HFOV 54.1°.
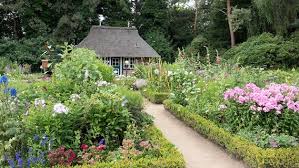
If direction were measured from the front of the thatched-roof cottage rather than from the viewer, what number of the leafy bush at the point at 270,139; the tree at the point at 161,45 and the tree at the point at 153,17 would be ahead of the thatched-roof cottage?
1

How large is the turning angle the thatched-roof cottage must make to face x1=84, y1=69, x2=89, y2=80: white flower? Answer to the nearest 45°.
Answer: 0° — it already faces it

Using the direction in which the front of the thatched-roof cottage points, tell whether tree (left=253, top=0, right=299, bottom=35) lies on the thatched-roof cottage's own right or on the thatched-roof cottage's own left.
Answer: on the thatched-roof cottage's own left

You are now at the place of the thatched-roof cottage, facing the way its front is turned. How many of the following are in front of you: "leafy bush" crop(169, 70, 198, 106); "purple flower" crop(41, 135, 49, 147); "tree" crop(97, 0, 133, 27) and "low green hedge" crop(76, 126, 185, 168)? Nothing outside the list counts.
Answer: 3

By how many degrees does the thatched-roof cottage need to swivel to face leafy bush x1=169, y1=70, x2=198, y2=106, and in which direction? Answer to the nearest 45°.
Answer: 0° — it already faces it

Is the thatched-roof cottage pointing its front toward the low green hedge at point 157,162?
yes

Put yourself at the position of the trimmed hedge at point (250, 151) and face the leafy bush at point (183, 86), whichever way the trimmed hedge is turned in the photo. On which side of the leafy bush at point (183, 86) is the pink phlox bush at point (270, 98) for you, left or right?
right

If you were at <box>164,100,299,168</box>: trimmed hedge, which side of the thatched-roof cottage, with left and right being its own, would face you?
front

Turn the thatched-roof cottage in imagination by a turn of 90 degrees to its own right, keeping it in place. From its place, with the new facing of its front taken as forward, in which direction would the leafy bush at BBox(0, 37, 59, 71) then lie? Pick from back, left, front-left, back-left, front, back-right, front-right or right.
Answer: front

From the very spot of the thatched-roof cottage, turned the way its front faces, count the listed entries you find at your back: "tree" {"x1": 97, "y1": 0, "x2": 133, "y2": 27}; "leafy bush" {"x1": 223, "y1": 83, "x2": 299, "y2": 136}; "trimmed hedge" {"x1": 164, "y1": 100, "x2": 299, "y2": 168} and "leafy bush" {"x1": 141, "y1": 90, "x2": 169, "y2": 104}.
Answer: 1

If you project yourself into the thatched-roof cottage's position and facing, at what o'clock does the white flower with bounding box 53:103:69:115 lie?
The white flower is roughly at 12 o'clock from the thatched-roof cottage.

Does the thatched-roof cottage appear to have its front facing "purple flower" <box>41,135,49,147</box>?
yes

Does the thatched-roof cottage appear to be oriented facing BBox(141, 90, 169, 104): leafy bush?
yes

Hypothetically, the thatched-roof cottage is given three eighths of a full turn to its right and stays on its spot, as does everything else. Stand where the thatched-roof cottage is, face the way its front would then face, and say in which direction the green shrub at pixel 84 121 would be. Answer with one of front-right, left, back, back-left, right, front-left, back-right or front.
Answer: back-left

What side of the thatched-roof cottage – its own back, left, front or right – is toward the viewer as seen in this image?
front
